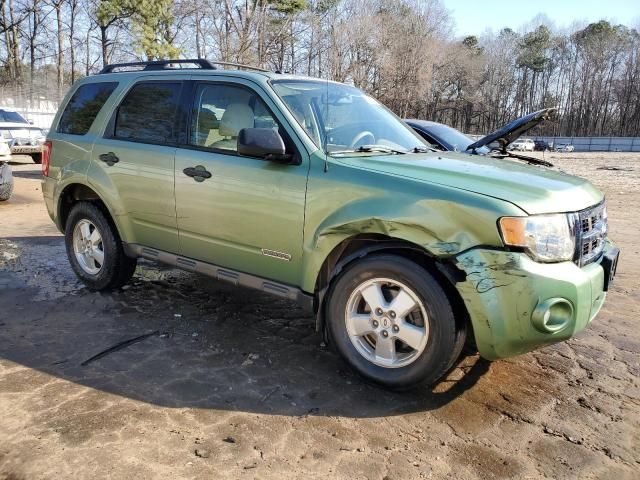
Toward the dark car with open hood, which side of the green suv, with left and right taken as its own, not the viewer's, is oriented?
left

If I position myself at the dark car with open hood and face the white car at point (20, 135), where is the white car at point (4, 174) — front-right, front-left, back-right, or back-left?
front-left

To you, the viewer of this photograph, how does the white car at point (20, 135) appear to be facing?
facing the viewer and to the right of the viewer

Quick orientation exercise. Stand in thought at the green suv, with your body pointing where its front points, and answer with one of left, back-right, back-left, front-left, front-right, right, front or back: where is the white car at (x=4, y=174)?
back

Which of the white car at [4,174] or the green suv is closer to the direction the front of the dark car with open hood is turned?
the green suv

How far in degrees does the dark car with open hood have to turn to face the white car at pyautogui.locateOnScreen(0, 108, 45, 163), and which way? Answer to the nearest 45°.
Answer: approximately 180°

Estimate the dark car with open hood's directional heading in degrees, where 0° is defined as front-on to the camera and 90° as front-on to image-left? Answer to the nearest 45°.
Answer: approximately 315°
